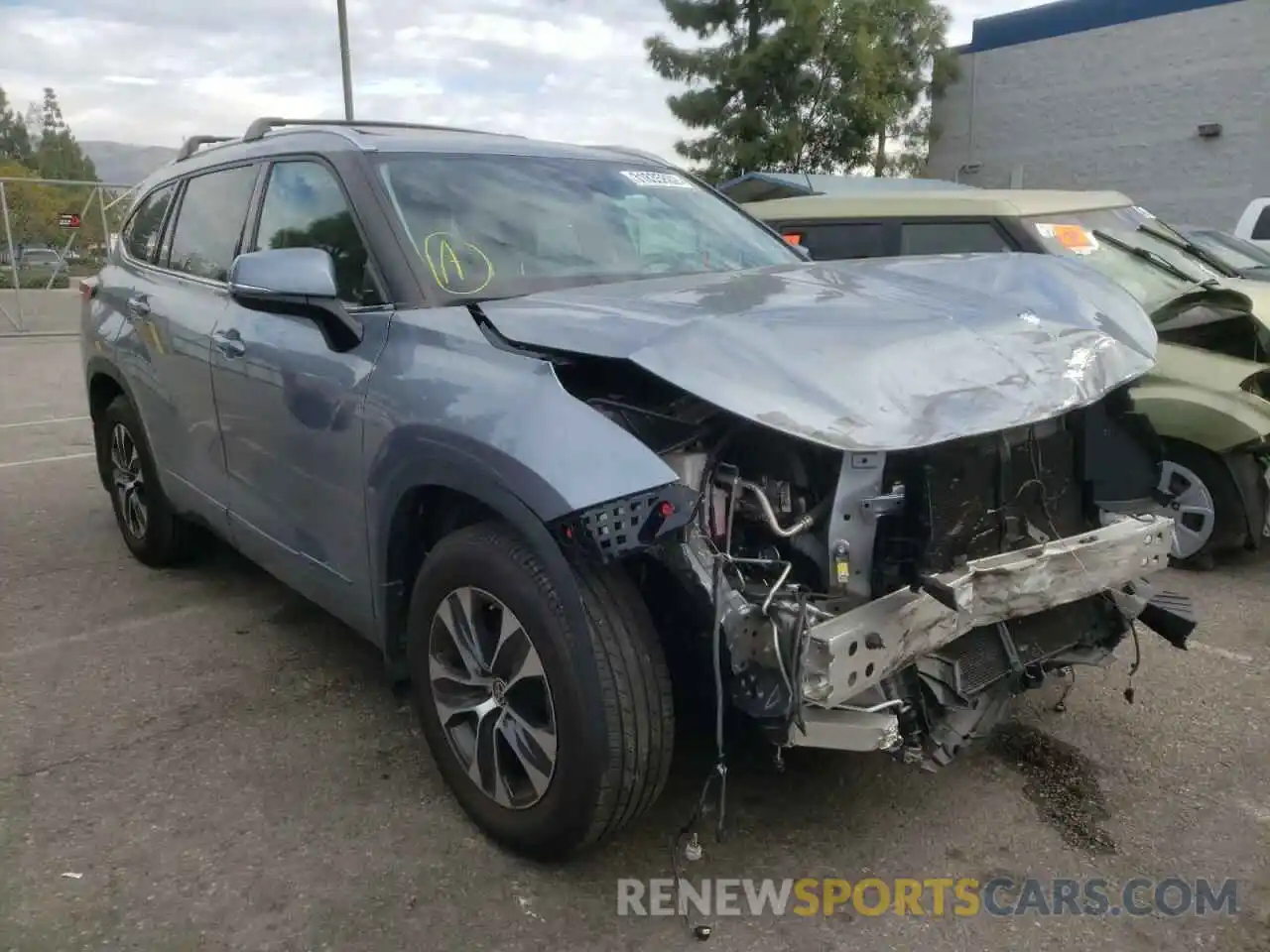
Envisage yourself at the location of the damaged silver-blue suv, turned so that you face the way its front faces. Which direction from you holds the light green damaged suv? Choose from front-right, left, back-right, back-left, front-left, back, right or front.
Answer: left

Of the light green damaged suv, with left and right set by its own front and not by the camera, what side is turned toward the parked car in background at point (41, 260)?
back

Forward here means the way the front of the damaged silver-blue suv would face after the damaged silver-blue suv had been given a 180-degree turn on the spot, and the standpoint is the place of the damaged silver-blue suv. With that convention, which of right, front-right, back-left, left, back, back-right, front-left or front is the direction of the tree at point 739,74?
front-right

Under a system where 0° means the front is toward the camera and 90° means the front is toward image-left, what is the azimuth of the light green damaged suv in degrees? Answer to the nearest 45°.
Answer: approximately 315°

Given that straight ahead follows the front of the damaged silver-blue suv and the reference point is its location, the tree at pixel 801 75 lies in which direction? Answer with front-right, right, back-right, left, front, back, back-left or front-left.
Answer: back-left

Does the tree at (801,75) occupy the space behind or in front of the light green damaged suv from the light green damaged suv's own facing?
behind

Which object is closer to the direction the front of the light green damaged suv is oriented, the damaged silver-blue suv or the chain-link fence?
the damaged silver-blue suv

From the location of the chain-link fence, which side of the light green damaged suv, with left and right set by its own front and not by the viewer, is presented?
back

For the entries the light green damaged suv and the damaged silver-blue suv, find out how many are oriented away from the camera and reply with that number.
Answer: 0

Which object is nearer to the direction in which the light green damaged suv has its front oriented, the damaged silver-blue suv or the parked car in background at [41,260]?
the damaged silver-blue suv

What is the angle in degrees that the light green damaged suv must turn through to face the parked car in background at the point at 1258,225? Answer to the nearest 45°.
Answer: approximately 135° to its left

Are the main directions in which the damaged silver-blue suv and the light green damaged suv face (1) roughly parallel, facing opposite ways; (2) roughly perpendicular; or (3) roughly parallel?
roughly parallel

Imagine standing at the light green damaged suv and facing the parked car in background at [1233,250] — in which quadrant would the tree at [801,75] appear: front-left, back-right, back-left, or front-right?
front-left

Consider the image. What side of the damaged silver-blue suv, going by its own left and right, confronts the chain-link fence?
back
